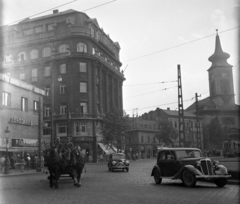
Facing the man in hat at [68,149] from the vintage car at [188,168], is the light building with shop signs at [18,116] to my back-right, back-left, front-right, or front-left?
front-right

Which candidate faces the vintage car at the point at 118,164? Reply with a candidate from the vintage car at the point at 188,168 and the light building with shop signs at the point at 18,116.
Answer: the light building with shop signs

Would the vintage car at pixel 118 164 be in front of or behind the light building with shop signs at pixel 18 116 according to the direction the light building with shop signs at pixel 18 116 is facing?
in front

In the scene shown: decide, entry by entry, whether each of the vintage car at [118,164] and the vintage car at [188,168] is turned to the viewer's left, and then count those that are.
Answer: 0

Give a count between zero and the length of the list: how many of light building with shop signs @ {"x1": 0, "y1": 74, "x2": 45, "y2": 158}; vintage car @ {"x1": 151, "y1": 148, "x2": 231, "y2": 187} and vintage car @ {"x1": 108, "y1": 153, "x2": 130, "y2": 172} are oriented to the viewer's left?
0

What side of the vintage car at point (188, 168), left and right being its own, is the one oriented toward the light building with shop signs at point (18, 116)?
back

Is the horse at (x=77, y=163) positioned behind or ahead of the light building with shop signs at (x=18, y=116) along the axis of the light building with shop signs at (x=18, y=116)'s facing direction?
ahead

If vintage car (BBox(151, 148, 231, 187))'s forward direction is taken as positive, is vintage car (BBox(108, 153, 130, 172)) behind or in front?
behind

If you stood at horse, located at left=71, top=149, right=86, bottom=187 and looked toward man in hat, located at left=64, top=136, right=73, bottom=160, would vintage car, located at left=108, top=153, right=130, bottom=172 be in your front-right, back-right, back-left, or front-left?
front-right

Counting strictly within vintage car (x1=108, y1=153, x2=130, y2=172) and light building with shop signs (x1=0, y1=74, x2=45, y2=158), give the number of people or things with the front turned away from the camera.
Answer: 0

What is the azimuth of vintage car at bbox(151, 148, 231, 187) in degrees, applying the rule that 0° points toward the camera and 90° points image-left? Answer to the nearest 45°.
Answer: approximately 315°

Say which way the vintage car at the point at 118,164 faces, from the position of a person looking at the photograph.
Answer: facing the viewer and to the right of the viewer
